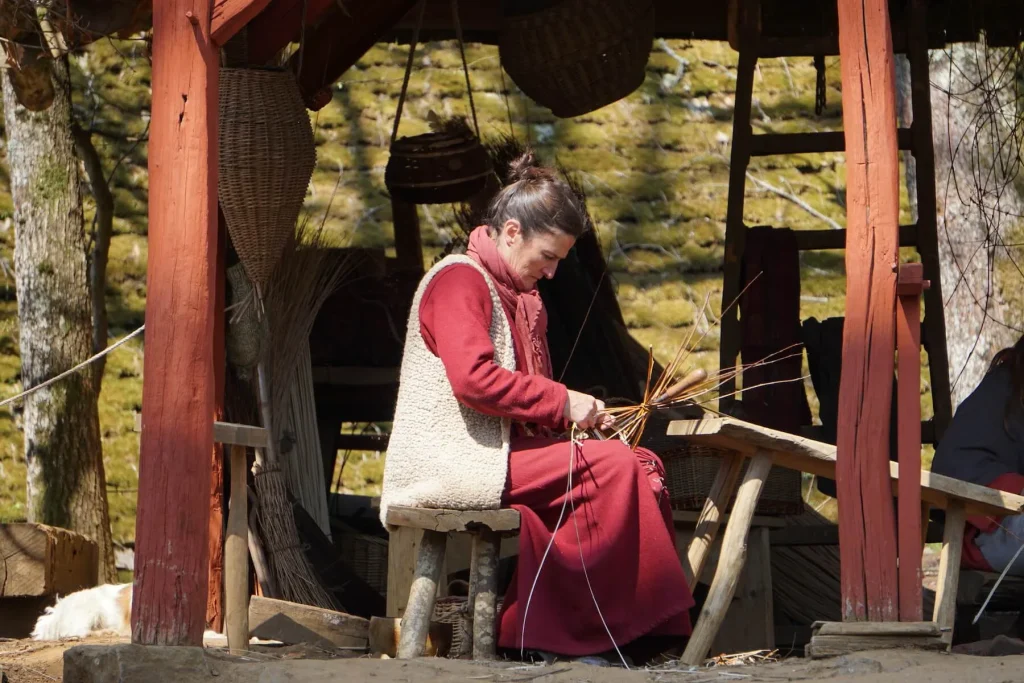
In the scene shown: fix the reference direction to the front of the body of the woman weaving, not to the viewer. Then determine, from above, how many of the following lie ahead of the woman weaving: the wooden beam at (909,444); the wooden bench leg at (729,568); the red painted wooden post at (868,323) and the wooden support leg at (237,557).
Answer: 3

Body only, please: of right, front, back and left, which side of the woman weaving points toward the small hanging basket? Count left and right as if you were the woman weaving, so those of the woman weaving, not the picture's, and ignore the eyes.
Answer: left

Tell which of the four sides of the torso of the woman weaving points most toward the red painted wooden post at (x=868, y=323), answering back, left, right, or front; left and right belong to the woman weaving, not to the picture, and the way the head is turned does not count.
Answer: front

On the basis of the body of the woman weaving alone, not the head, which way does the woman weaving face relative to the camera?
to the viewer's right

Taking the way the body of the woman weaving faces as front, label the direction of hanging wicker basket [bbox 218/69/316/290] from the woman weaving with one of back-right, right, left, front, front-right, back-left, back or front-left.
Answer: back-left
